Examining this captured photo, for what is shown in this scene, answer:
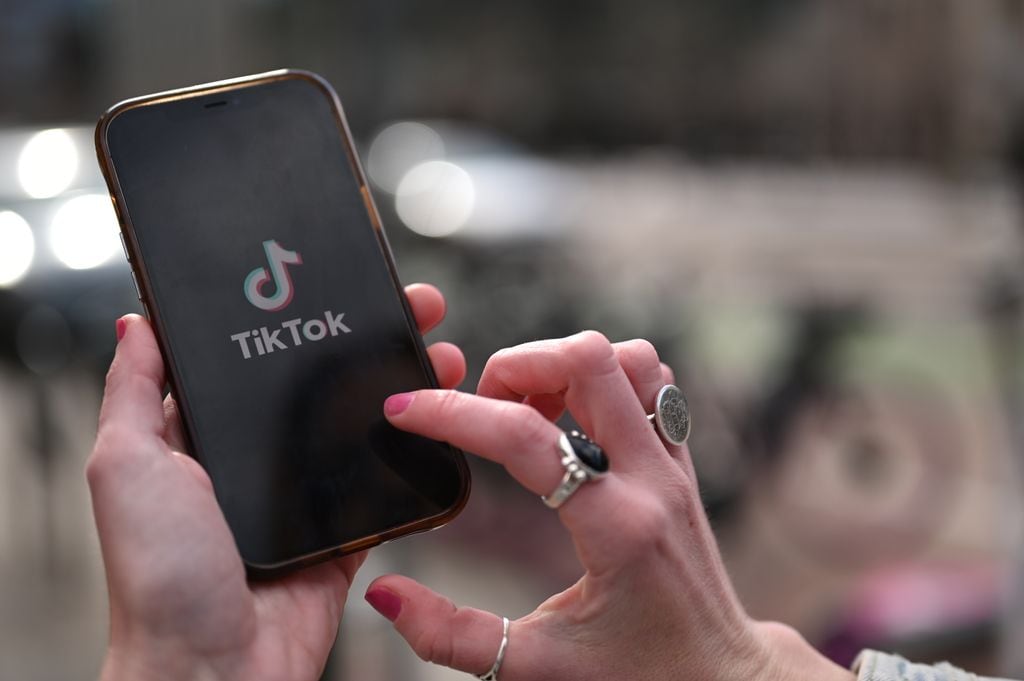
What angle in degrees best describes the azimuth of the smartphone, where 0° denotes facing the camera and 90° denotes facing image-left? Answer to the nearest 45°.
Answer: approximately 0°
